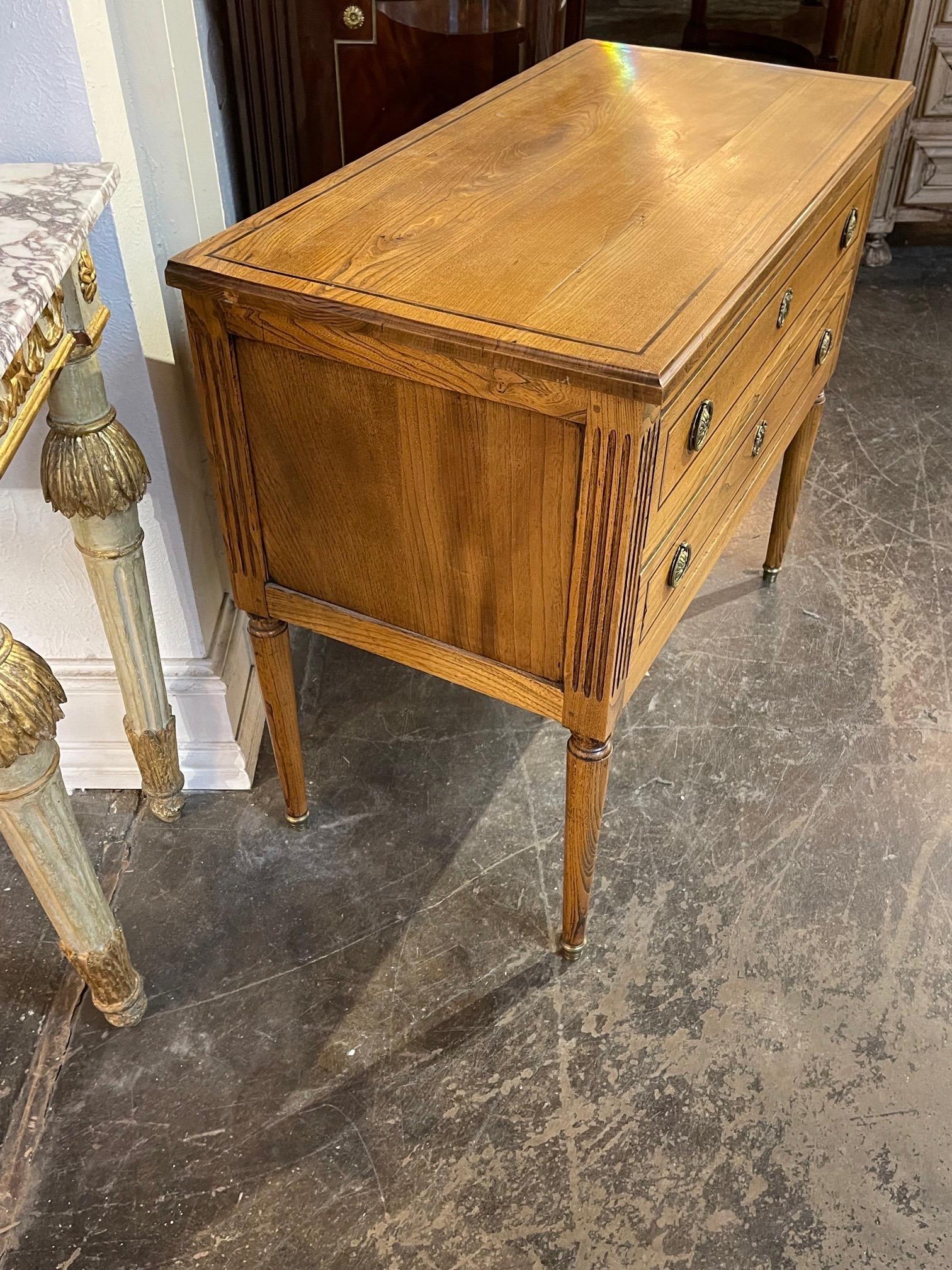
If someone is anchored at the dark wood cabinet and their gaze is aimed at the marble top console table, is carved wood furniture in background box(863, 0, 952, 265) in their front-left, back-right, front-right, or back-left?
back-left

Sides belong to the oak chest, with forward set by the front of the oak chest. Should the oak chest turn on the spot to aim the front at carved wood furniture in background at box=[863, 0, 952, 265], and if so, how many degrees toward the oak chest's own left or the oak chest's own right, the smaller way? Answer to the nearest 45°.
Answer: approximately 90° to the oak chest's own left

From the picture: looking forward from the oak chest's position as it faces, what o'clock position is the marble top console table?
The marble top console table is roughly at 4 o'clock from the oak chest.

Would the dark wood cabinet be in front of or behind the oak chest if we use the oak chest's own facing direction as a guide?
behind

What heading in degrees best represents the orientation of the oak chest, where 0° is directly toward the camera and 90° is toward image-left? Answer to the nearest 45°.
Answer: approximately 315°
